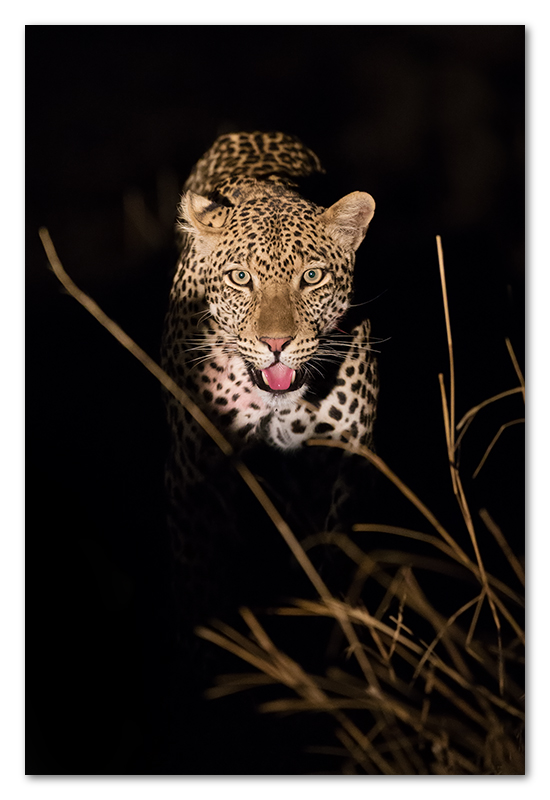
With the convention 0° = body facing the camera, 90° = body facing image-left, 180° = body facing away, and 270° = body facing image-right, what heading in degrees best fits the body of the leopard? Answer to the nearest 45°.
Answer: approximately 0°
